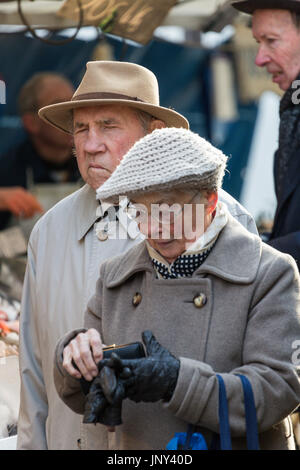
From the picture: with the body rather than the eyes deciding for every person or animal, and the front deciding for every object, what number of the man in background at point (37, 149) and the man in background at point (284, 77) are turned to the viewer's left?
1

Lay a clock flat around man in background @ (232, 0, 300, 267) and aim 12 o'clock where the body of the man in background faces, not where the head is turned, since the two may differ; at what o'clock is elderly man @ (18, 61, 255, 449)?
The elderly man is roughly at 10 o'clock from the man in background.

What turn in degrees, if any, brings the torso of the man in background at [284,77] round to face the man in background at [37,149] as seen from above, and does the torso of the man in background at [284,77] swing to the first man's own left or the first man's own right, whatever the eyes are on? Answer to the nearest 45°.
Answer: approximately 45° to the first man's own right

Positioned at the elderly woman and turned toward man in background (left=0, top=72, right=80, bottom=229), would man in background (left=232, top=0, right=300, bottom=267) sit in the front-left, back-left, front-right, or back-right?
front-right

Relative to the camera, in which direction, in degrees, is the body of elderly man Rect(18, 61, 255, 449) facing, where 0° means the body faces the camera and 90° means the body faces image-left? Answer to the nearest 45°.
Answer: approximately 45°

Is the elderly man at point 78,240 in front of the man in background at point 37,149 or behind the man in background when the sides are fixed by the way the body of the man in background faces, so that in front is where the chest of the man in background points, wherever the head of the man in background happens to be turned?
in front

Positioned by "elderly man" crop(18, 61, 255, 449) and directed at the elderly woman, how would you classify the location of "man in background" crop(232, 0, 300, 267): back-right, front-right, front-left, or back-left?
back-left

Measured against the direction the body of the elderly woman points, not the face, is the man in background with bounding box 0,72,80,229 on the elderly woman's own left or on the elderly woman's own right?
on the elderly woman's own right

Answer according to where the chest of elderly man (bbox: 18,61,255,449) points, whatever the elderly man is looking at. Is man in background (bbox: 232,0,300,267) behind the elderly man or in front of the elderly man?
behind

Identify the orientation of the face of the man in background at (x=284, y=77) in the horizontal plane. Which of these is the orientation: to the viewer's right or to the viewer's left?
to the viewer's left

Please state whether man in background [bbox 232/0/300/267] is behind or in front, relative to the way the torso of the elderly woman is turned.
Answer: behind

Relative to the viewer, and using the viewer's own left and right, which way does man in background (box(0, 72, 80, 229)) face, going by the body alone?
facing the viewer and to the right of the viewer

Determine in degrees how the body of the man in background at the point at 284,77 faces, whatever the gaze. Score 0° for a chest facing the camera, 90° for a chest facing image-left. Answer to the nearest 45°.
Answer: approximately 90°
